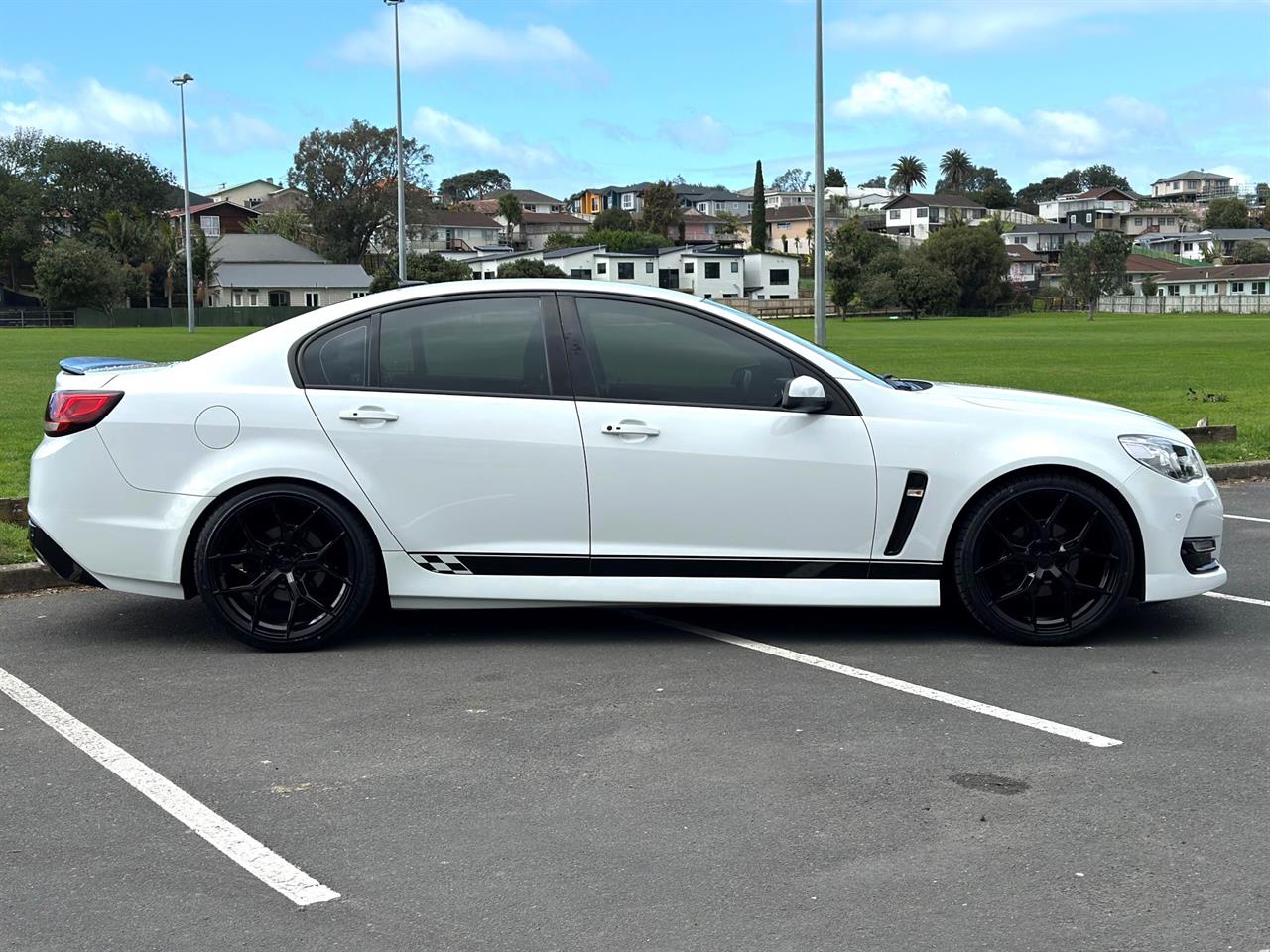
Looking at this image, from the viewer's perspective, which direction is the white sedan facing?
to the viewer's right

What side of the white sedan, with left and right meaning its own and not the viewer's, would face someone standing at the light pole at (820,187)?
left

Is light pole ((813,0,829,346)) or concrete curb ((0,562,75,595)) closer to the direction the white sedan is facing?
the light pole

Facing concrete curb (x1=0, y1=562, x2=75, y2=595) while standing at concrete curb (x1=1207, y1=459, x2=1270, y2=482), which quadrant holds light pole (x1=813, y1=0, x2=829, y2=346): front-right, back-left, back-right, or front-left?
back-right

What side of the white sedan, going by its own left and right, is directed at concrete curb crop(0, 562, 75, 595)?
back

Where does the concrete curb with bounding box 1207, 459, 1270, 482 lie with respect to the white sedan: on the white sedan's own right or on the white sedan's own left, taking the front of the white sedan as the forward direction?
on the white sedan's own left
